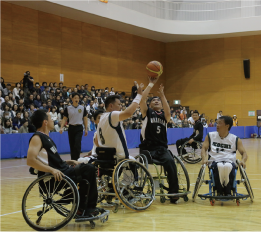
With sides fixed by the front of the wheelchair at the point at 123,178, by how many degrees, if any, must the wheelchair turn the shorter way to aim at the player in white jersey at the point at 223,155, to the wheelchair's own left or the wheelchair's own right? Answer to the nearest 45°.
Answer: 0° — it already faces them

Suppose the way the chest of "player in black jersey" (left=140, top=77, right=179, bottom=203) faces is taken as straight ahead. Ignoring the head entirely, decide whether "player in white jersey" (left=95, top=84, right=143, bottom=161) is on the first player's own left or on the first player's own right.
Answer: on the first player's own right

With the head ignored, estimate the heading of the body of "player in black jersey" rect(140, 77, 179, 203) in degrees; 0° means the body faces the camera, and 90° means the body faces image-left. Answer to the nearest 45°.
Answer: approximately 315°

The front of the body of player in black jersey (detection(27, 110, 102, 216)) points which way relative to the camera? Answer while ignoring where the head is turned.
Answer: to the viewer's right

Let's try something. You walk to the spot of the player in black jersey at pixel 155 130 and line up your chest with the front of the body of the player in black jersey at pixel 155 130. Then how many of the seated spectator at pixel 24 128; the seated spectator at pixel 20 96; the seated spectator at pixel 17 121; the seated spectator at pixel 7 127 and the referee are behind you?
5

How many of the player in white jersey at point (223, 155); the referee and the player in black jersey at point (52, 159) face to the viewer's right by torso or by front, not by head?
1

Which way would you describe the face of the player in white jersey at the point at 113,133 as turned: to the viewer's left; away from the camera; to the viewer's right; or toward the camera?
to the viewer's right

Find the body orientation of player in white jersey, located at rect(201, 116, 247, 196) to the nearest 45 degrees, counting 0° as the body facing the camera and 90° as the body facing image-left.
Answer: approximately 0°

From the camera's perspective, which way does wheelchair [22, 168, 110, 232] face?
to the viewer's right

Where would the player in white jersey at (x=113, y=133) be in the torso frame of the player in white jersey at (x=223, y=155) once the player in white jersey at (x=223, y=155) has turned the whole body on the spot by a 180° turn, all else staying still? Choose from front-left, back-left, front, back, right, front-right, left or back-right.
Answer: back-left

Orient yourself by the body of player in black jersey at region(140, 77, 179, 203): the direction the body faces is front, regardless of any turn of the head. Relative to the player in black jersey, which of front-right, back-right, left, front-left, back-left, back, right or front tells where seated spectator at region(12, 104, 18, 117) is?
back

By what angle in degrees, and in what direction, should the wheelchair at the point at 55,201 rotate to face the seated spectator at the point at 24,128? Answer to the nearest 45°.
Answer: approximately 90° to its left

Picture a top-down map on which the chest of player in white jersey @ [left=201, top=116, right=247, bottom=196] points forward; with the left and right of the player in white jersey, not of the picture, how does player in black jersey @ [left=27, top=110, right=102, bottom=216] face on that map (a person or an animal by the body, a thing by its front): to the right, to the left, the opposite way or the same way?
to the left
